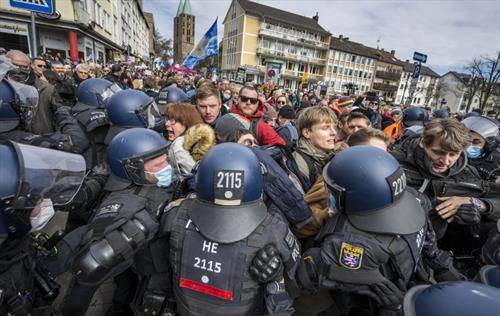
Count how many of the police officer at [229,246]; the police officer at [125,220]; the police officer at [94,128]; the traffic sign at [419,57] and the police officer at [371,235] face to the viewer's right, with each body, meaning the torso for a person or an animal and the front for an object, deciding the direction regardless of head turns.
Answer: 2

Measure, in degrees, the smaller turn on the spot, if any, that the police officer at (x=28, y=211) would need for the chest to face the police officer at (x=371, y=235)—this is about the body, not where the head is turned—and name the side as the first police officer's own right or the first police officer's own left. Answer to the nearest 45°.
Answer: approximately 45° to the first police officer's own right

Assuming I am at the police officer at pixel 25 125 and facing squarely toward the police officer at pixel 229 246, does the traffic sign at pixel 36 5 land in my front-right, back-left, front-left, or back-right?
back-left

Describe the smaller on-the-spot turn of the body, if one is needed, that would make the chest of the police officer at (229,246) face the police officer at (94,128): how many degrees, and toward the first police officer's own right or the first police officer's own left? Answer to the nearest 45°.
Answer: approximately 45° to the first police officer's own left

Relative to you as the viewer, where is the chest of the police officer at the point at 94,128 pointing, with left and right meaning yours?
facing to the right of the viewer

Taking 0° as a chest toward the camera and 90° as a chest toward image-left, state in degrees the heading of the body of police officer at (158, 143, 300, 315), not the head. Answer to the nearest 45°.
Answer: approximately 180°

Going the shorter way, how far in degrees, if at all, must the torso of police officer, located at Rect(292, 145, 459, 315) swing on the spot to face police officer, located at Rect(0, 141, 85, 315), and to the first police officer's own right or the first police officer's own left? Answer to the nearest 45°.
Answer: approximately 90° to the first police officer's own left

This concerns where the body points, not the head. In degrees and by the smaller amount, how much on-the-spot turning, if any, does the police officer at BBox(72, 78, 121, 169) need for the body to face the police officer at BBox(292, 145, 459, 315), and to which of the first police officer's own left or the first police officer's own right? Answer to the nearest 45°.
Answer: approximately 45° to the first police officer's own right

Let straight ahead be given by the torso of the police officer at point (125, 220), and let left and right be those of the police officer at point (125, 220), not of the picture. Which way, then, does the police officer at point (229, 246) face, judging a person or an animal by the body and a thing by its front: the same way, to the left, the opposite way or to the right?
to the left
